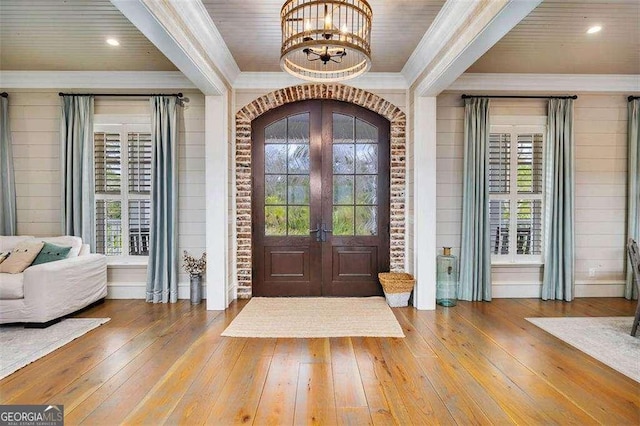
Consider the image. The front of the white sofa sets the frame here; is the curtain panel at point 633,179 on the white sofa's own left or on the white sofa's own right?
on the white sofa's own left

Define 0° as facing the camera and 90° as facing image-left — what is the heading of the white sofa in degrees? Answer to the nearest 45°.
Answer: approximately 45°

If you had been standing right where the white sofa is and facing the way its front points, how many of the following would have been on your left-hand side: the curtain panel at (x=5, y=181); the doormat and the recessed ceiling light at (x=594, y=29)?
2

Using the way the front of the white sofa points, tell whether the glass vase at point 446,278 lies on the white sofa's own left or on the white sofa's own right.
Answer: on the white sofa's own left

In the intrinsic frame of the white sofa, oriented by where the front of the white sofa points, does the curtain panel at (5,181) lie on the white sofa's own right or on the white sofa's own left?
on the white sofa's own right

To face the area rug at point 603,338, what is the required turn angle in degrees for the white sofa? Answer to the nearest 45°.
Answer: approximately 90° to its left

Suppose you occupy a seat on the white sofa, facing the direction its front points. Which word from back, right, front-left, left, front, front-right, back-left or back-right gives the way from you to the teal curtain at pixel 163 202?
back-left

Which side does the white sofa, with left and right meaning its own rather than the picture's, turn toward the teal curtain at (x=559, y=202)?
left

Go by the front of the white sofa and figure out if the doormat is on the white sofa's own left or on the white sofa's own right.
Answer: on the white sofa's own left
